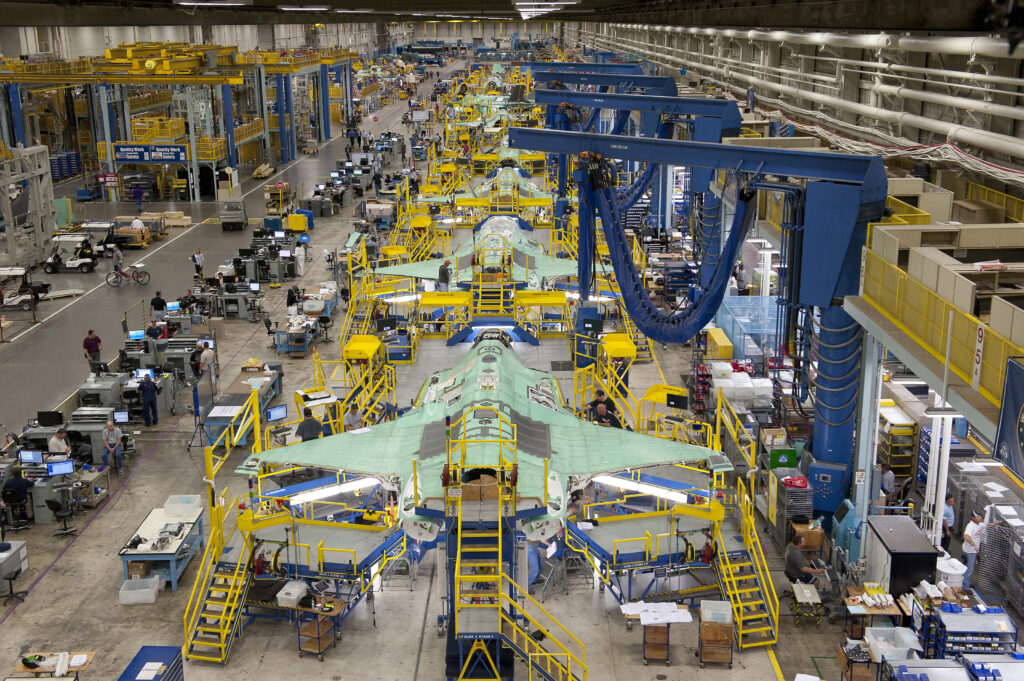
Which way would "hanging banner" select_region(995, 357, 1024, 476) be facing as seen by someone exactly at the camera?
facing the viewer and to the left of the viewer

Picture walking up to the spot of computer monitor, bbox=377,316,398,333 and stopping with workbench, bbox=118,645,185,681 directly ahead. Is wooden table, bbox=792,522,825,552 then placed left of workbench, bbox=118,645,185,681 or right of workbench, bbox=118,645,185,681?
left

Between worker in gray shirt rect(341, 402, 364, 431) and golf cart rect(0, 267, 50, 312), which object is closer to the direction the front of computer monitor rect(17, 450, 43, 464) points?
the worker in gray shirt

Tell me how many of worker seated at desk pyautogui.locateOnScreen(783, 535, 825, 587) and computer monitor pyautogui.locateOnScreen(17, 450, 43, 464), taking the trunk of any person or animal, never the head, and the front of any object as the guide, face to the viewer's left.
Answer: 0

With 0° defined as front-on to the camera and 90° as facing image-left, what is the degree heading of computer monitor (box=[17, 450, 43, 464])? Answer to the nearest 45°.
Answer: approximately 0°

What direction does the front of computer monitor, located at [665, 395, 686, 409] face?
toward the camera

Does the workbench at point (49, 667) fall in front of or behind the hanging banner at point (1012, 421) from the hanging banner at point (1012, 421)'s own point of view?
in front

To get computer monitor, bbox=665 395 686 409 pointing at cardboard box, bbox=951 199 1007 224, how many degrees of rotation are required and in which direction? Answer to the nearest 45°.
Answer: approximately 90° to its left

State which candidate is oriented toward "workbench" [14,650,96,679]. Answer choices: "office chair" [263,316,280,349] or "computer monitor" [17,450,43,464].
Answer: the computer monitor

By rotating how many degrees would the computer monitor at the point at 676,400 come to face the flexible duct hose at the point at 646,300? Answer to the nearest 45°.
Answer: approximately 180°

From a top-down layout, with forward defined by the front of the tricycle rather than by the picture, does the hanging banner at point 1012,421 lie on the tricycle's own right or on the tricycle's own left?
on the tricycle's own left

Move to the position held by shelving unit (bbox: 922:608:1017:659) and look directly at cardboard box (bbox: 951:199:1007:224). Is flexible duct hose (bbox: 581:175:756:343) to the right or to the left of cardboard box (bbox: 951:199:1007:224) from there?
left

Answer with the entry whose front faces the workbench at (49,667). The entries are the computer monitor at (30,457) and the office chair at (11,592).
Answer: the computer monitor
